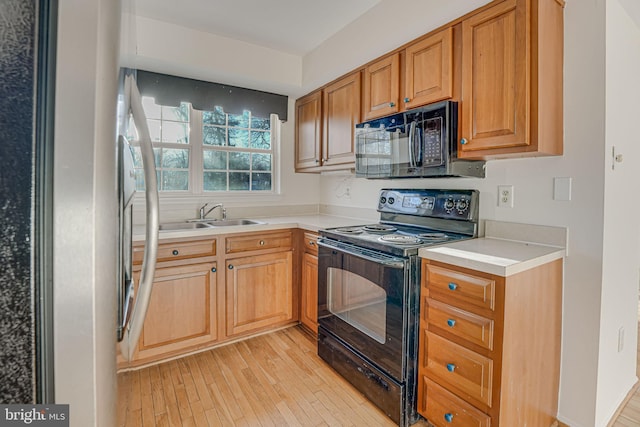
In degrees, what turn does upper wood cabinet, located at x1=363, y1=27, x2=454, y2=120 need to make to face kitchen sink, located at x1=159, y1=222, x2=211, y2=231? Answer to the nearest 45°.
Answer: approximately 45° to its right

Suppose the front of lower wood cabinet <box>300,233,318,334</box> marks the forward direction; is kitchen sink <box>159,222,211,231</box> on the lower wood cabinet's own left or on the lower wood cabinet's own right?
on the lower wood cabinet's own right

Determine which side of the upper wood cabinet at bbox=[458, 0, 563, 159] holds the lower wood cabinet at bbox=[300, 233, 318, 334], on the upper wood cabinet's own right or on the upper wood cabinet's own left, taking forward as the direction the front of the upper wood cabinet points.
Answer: on the upper wood cabinet's own right

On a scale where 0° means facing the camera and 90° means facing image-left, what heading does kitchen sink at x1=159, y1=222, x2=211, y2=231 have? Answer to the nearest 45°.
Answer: approximately 0°

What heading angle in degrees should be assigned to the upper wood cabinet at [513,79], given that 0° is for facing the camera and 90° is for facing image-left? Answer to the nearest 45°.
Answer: approximately 45°

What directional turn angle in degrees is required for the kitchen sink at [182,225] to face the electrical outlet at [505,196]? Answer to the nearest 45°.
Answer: approximately 45° to its left

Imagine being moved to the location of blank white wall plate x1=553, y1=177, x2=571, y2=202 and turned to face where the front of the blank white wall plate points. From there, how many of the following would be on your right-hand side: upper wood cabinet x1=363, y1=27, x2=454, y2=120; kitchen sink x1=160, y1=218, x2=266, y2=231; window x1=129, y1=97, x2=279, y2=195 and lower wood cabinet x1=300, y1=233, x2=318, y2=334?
4
